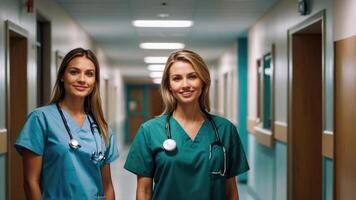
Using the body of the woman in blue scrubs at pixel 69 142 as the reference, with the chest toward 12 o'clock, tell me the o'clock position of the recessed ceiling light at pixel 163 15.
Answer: The recessed ceiling light is roughly at 8 o'clock from the woman in blue scrubs.

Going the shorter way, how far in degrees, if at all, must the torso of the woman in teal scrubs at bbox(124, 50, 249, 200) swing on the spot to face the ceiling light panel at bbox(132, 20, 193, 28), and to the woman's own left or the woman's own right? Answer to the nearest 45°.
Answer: approximately 180°

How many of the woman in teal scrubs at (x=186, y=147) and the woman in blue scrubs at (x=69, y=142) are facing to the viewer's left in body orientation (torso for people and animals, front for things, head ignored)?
0

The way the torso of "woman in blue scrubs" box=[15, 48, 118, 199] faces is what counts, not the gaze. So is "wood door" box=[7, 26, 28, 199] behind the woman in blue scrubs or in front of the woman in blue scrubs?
behind

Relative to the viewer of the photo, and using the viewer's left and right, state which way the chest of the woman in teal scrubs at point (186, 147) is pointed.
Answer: facing the viewer

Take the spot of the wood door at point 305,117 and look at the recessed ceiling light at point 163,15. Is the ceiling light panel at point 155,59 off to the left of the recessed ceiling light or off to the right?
right

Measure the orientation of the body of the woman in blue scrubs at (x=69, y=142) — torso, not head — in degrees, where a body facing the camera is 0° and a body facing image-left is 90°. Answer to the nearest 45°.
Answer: approximately 315°

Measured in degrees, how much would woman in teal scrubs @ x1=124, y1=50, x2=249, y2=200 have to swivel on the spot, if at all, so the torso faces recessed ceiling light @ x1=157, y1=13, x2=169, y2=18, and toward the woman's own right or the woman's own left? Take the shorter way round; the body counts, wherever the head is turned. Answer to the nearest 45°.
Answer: approximately 180°
